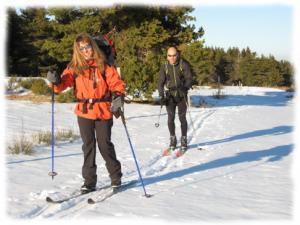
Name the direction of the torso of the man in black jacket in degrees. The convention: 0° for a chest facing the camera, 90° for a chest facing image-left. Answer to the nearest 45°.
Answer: approximately 0°

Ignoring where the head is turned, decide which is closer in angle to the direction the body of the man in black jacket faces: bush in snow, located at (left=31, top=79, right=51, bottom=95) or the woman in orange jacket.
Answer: the woman in orange jacket

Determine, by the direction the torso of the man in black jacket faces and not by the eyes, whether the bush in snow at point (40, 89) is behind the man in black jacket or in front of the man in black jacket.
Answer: behind

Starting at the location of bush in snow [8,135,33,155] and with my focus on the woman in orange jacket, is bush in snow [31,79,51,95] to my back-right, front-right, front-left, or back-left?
back-left

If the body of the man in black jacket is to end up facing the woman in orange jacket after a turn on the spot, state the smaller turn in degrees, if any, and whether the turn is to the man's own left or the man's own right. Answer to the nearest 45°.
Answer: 0° — they already face them

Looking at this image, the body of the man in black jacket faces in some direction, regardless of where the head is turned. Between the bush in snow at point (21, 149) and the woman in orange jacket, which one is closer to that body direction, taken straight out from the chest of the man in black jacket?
the woman in orange jacket

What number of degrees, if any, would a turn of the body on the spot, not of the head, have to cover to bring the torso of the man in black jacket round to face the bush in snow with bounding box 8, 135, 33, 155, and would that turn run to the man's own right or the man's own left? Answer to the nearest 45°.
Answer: approximately 45° to the man's own right
